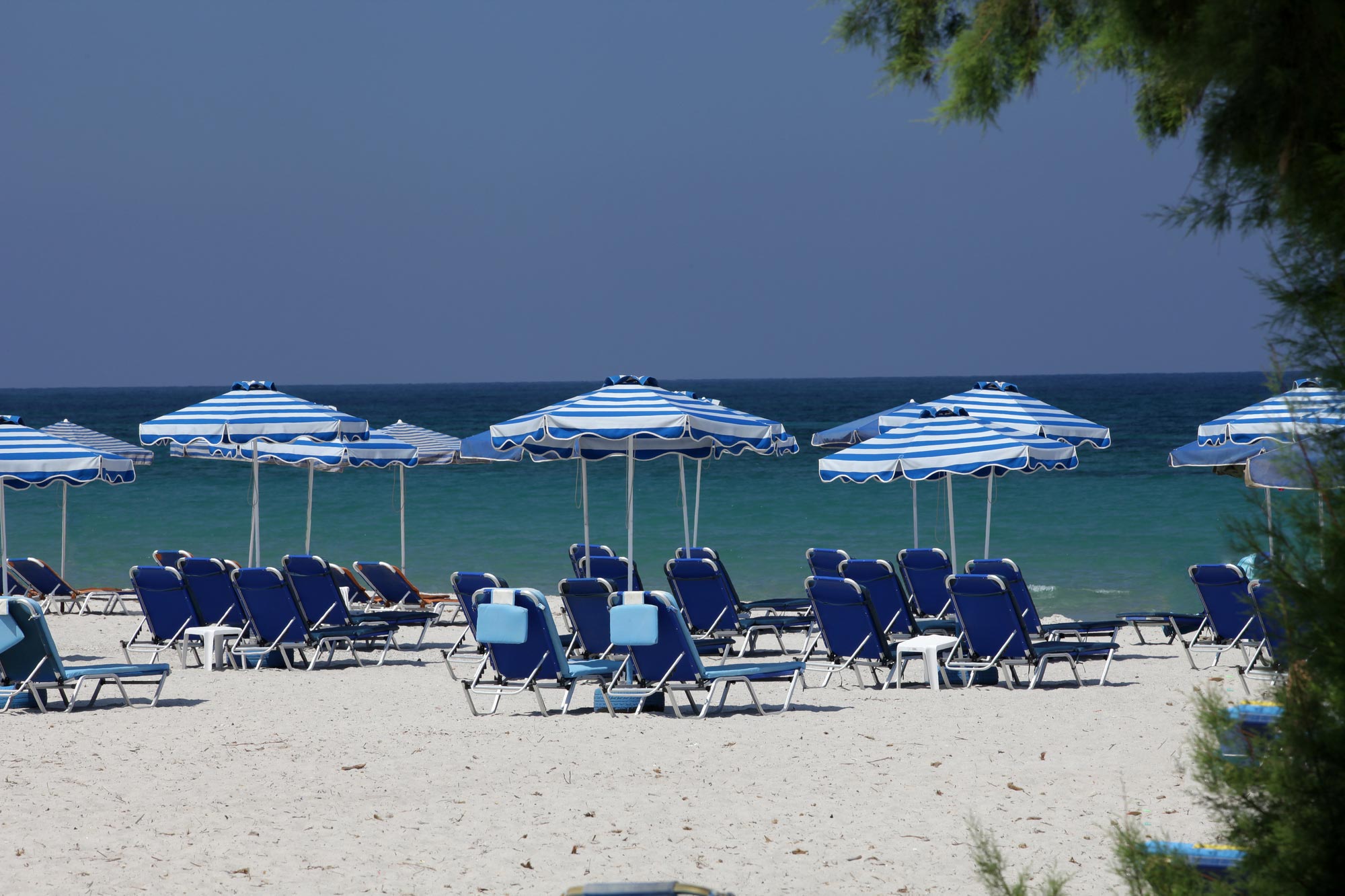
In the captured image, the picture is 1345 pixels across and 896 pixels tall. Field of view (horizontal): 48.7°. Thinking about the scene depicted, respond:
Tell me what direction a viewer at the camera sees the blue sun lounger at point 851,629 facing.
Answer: facing away from the viewer and to the right of the viewer

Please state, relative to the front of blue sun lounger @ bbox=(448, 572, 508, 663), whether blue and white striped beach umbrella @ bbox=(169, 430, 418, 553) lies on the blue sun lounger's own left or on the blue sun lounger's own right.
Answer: on the blue sun lounger's own left

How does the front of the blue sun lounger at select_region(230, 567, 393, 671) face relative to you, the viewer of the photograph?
facing away from the viewer and to the right of the viewer

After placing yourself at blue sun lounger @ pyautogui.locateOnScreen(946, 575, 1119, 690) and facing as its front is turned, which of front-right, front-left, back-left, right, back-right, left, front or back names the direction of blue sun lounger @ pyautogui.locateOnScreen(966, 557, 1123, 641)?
front-left

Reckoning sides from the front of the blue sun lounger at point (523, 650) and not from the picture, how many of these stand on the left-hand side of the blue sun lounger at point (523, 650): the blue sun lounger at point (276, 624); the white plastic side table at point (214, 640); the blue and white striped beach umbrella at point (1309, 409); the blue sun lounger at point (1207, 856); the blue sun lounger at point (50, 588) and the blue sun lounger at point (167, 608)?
4

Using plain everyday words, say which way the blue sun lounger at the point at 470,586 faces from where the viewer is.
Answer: facing away from the viewer and to the right of the viewer

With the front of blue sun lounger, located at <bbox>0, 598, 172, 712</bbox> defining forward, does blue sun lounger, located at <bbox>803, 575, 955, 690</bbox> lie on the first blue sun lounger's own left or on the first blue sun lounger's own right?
on the first blue sun lounger's own right

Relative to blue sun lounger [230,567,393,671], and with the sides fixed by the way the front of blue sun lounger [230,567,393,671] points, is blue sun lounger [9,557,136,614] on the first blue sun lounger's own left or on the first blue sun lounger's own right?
on the first blue sun lounger's own left

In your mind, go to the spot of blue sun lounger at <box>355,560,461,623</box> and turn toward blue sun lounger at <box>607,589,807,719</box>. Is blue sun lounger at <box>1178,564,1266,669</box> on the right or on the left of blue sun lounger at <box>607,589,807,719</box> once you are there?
left

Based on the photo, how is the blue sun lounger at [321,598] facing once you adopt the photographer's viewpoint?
facing away from the viewer and to the right of the viewer

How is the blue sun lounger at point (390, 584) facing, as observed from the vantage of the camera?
facing away from the viewer and to the right of the viewer

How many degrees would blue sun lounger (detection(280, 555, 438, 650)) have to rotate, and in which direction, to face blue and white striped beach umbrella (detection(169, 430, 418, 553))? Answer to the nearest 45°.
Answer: approximately 45° to its left
